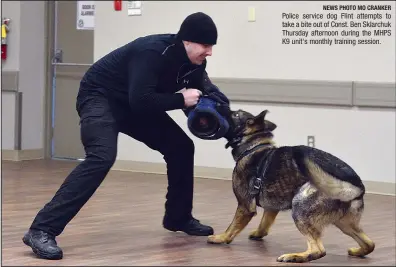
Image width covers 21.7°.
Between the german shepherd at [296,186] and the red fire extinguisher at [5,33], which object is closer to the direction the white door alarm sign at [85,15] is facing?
the german shepherd

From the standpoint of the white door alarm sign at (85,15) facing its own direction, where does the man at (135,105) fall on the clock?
The man is roughly at 12 o'clock from the white door alarm sign.

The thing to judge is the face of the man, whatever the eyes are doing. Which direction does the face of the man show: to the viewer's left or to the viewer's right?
to the viewer's right

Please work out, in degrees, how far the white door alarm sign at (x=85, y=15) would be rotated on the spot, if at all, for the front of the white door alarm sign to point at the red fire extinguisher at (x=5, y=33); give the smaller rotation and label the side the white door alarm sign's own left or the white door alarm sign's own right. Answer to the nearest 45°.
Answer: approximately 90° to the white door alarm sign's own right

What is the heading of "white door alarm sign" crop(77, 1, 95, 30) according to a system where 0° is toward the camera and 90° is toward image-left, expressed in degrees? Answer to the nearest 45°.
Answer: approximately 0°

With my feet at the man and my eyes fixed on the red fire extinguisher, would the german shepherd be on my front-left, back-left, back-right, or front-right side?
back-right
